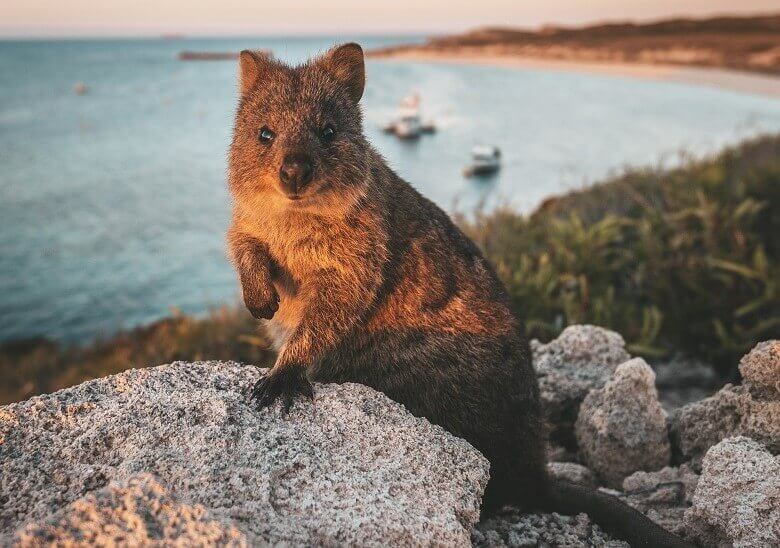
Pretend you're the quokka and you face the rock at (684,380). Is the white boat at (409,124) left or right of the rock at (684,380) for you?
left

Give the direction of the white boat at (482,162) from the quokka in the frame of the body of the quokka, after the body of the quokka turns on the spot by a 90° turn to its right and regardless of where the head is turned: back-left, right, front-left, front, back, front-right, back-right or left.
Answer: front-right

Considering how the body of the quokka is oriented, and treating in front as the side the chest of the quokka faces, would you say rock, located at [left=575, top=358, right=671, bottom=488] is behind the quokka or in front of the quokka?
behind

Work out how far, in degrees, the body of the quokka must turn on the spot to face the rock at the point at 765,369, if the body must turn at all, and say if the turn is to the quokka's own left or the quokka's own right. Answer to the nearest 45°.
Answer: approximately 135° to the quokka's own left

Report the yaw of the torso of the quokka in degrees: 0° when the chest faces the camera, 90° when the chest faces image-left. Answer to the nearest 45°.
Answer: approximately 45°

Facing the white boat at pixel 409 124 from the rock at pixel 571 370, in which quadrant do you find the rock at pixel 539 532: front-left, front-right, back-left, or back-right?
back-left

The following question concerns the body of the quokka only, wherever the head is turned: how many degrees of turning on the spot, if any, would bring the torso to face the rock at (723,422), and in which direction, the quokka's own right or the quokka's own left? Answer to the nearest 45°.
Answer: approximately 135° to the quokka's own left

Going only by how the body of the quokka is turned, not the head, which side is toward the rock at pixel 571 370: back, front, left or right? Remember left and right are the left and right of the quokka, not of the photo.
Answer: back

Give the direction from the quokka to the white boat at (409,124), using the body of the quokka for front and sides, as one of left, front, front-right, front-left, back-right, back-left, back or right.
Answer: back-right

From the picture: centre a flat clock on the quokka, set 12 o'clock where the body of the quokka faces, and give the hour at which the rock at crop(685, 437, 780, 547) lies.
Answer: The rock is roughly at 8 o'clock from the quokka.

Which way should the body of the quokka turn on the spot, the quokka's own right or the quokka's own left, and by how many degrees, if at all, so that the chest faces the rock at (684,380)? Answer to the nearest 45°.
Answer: approximately 180°

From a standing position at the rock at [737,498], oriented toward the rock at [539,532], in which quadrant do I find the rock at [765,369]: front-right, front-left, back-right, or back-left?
back-right
